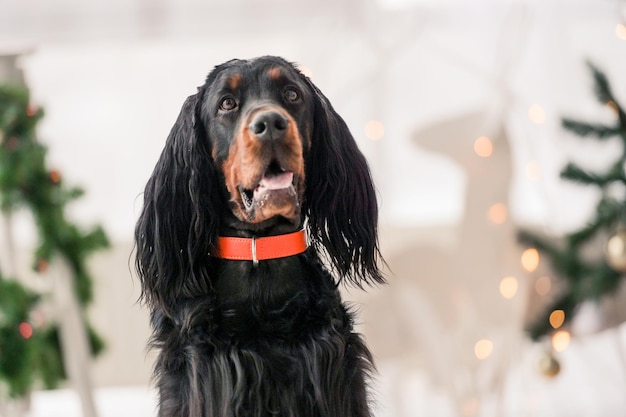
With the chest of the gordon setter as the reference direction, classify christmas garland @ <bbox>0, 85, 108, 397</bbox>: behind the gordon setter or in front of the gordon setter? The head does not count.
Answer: behind

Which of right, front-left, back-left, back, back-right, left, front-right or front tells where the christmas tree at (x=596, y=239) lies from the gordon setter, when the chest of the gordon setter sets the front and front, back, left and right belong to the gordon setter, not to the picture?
back-left

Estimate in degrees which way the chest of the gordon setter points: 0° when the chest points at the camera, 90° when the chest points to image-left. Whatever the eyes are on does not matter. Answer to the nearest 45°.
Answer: approximately 0°

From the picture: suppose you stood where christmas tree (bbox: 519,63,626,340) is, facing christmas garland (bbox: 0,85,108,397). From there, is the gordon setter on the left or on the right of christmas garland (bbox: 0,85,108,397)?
left
